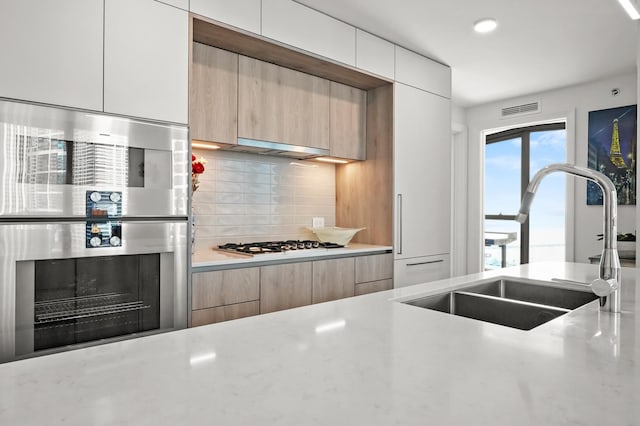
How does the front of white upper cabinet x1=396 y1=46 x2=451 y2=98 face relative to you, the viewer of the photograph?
facing the viewer and to the right of the viewer

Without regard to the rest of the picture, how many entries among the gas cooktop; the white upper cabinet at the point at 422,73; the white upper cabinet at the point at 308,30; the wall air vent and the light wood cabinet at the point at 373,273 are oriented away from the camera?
0

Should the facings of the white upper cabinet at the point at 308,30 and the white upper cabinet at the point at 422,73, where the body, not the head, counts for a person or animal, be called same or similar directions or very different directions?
same or similar directions

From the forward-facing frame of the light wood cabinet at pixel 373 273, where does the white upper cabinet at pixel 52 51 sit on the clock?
The white upper cabinet is roughly at 3 o'clock from the light wood cabinet.

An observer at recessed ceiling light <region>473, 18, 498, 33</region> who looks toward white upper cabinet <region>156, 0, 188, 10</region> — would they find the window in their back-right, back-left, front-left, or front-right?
back-right

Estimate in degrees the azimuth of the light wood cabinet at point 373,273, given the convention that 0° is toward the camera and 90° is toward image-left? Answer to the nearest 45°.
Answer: approximately 315°

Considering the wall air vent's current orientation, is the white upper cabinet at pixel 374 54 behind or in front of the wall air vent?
in front

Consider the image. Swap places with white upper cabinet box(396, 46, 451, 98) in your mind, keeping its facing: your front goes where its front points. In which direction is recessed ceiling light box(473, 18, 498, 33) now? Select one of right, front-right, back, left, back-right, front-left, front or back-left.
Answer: front

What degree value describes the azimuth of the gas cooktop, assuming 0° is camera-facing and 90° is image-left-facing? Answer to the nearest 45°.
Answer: approximately 315°

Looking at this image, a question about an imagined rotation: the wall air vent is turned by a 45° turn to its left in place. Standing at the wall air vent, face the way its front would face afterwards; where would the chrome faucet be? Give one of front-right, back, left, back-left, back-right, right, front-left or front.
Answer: front

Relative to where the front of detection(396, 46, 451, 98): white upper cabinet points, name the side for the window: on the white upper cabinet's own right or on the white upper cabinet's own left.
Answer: on the white upper cabinet's own left

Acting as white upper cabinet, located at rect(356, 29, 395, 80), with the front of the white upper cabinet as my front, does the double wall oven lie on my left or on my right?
on my right

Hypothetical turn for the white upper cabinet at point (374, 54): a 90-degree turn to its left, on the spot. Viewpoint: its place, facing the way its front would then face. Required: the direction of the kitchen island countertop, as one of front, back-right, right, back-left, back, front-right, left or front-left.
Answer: back-right

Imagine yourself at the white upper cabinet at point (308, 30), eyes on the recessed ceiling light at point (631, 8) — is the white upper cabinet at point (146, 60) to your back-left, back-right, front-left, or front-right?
back-right

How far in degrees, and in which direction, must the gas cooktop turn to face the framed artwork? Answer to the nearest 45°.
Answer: approximately 45° to its left

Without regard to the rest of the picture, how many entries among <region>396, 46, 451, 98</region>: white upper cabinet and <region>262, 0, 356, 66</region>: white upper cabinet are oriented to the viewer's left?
0

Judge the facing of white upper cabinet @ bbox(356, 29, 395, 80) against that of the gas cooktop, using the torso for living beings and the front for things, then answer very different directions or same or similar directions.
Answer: same or similar directions

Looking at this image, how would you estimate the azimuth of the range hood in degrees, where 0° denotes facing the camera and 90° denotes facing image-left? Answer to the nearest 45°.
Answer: approximately 315°
